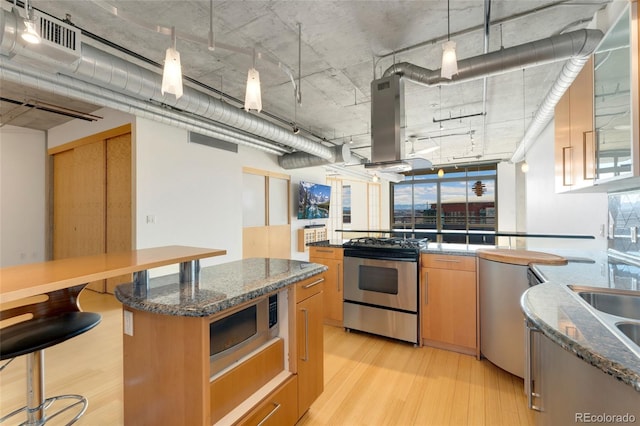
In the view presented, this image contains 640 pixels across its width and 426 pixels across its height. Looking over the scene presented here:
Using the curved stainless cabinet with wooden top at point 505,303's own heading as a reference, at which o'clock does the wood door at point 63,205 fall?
The wood door is roughly at 1 o'clock from the curved stainless cabinet with wooden top.

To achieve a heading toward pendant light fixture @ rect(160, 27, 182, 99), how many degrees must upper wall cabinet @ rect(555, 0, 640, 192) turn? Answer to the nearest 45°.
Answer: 0° — it already faces it

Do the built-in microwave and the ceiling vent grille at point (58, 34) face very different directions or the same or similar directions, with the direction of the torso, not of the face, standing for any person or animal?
same or similar directions

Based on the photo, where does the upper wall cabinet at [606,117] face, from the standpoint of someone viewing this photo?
facing the viewer and to the left of the viewer

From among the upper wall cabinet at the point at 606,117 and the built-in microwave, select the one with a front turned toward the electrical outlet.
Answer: the upper wall cabinet

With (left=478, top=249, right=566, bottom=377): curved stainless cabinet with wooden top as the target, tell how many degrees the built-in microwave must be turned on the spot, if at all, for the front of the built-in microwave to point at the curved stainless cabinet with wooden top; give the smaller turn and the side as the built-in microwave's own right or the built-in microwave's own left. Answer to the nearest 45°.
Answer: approximately 45° to the built-in microwave's own left

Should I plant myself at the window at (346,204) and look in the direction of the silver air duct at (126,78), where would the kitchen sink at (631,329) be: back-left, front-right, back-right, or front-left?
front-left

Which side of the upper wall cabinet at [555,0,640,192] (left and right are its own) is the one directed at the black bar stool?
front

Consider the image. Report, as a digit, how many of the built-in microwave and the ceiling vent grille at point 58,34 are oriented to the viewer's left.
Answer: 0
